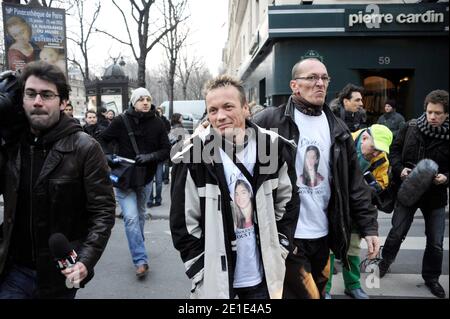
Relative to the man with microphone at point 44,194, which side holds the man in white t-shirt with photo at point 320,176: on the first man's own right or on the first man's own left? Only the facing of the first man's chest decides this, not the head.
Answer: on the first man's own left

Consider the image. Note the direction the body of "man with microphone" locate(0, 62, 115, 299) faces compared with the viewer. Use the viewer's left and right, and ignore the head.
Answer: facing the viewer and to the left of the viewer

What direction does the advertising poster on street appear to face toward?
toward the camera

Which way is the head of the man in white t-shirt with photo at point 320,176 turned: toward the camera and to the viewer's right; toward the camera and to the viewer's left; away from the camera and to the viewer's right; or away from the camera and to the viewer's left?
toward the camera and to the viewer's right

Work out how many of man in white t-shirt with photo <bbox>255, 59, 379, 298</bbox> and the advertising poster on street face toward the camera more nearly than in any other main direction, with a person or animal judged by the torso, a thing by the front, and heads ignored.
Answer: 2

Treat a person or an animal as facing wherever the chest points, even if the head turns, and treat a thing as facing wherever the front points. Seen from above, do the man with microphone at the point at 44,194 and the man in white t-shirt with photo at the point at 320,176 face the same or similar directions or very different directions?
same or similar directions

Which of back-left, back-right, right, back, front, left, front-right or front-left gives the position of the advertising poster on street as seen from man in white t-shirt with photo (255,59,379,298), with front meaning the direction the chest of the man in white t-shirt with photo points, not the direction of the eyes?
back-right

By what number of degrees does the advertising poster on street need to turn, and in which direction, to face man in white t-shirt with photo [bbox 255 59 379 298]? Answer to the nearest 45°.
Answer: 0° — it already faces them

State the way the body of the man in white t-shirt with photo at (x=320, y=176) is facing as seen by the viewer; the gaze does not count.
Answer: toward the camera

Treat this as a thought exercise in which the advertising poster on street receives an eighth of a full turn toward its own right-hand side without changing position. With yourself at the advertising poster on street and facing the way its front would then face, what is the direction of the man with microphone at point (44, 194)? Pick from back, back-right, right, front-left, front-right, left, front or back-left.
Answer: front-left

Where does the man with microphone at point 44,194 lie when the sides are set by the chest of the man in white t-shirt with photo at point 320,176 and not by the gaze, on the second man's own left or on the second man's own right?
on the second man's own right
